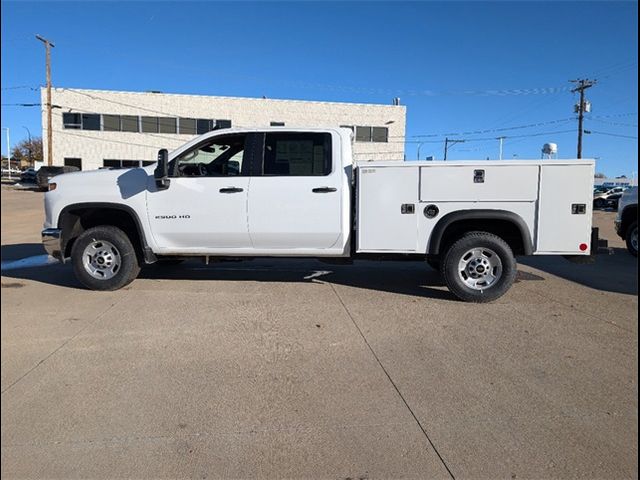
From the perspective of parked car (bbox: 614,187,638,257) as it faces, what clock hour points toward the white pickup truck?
The white pickup truck is roughly at 10 o'clock from the parked car.

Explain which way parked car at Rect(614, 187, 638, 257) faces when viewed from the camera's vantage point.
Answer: facing to the left of the viewer

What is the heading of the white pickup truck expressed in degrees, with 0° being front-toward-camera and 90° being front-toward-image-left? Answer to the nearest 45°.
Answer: approximately 90°

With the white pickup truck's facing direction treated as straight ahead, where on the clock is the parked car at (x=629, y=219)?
The parked car is roughly at 5 o'clock from the white pickup truck.
